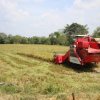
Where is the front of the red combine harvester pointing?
to the viewer's left
